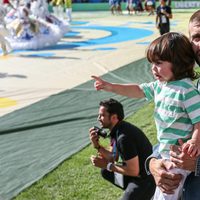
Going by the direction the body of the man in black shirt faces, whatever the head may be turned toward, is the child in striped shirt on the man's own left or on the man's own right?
on the man's own left

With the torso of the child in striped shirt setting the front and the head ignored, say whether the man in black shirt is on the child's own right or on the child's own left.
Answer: on the child's own right

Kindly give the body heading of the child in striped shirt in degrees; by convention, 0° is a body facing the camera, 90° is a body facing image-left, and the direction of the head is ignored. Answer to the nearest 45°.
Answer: approximately 45°

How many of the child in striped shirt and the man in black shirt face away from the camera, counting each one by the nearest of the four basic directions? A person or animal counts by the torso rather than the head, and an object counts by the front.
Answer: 0
